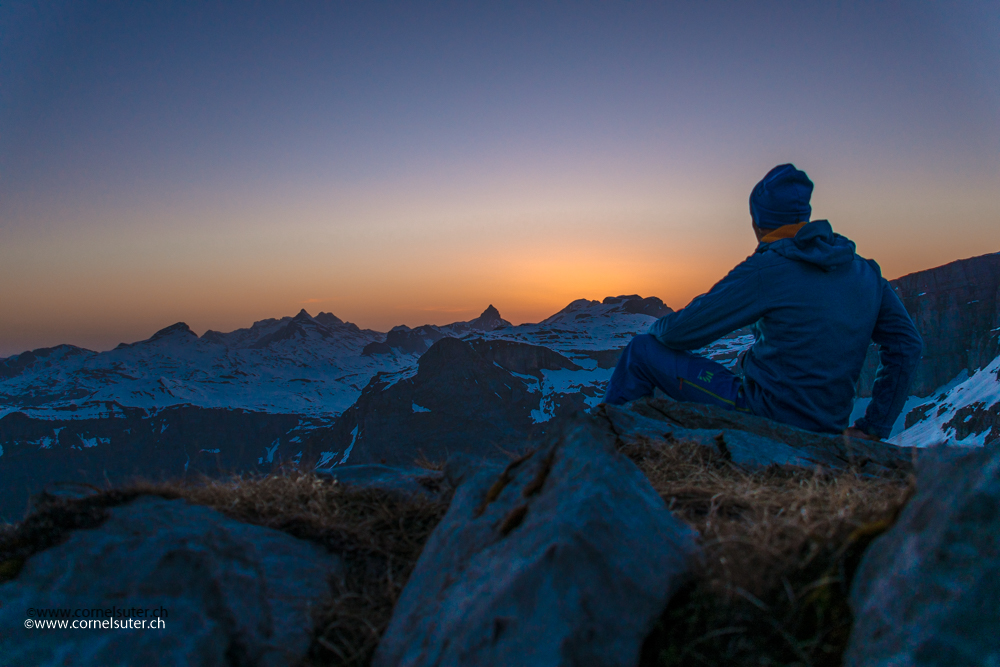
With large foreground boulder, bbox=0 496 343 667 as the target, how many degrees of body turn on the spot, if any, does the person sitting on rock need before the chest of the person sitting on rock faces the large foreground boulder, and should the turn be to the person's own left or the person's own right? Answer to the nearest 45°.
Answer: approximately 90° to the person's own left

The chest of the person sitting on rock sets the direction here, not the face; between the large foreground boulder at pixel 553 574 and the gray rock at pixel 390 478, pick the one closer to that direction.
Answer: the gray rock

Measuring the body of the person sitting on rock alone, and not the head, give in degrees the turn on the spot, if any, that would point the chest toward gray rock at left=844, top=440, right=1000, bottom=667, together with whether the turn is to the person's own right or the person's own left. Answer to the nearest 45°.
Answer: approximately 135° to the person's own left

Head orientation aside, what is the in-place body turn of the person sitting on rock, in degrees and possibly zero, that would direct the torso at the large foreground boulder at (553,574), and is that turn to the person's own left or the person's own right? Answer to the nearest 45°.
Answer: approximately 135° to the person's own left

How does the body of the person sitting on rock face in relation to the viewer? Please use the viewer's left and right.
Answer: facing away from the viewer and to the left of the viewer

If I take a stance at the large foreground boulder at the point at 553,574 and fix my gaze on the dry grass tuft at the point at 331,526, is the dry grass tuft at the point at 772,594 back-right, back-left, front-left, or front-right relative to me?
back-right

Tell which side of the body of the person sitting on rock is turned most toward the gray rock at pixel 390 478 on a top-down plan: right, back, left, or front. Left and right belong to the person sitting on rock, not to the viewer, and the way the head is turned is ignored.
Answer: left
